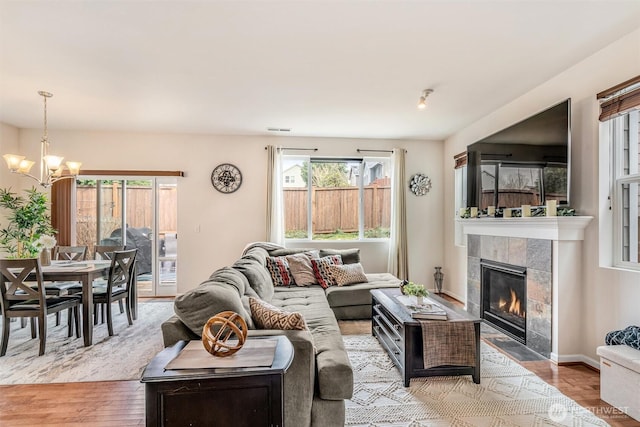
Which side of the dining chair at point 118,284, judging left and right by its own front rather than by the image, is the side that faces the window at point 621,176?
back

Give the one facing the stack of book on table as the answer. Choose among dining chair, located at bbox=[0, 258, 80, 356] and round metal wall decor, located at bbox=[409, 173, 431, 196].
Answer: the round metal wall decor

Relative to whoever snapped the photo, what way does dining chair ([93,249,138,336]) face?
facing away from the viewer and to the left of the viewer

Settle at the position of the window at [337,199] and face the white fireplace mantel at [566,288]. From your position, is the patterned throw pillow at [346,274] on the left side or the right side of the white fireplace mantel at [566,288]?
right

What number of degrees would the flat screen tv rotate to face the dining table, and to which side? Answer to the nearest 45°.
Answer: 0° — it already faces it

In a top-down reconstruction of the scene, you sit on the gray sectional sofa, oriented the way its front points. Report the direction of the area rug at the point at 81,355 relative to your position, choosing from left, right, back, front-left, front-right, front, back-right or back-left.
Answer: back-left

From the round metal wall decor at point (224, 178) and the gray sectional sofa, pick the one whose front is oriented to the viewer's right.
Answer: the gray sectional sofa

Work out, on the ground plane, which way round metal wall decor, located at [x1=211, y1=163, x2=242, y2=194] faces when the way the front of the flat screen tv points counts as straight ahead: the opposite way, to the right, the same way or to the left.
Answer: to the left

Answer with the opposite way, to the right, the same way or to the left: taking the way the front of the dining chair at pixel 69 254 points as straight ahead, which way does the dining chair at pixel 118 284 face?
to the right

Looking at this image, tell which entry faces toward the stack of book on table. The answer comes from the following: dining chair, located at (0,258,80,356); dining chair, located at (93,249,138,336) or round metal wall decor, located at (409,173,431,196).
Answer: the round metal wall decor

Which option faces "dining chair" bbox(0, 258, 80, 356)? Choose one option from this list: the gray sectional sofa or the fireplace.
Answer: the fireplace

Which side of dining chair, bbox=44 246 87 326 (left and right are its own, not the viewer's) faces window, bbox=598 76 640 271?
left

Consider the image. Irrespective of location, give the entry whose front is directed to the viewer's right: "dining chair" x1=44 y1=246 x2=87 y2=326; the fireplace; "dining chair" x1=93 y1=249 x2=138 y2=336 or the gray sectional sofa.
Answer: the gray sectional sofa

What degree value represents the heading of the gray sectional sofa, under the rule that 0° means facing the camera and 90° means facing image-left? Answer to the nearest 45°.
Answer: approximately 270°

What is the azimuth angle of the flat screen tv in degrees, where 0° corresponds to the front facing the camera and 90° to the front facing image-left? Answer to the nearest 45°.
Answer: approximately 45°
